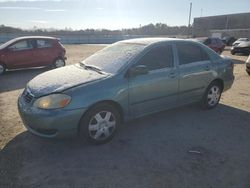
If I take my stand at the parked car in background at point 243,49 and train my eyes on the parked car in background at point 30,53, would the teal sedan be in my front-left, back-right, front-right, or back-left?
front-left

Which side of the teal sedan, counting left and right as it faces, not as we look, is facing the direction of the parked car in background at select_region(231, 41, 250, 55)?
back

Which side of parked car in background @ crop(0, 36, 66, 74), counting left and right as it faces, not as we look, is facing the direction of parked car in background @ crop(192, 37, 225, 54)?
back

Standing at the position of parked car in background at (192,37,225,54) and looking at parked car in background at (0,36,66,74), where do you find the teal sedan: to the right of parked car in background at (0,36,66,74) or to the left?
left

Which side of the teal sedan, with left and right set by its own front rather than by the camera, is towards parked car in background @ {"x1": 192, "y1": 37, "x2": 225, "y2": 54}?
back

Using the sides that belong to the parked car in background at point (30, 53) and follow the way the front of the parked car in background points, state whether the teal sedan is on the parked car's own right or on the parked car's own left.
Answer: on the parked car's own left

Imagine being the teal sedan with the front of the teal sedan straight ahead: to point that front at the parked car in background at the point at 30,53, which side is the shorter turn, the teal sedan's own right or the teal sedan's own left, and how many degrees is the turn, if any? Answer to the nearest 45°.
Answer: approximately 90° to the teal sedan's own right

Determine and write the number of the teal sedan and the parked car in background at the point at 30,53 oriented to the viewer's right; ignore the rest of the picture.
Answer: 0

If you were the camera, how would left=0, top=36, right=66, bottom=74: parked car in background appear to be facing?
facing to the left of the viewer
